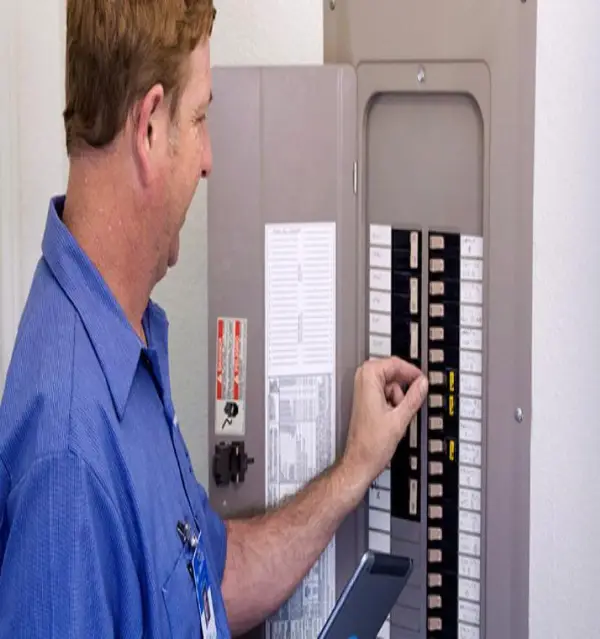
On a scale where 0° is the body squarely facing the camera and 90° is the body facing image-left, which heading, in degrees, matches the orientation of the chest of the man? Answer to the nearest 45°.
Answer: approximately 270°

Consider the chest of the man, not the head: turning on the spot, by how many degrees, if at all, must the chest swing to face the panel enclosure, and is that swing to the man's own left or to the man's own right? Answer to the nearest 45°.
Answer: approximately 45° to the man's own left

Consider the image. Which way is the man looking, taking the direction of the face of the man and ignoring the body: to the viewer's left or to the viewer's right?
to the viewer's right
